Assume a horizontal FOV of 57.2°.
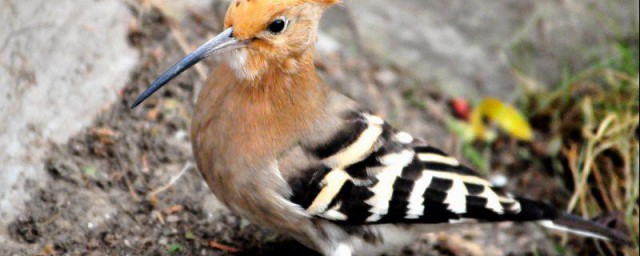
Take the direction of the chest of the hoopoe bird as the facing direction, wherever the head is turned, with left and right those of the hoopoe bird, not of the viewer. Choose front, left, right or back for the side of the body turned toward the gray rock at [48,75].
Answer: front

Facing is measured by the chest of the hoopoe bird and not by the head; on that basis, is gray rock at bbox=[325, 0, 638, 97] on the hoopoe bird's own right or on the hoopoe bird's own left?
on the hoopoe bird's own right

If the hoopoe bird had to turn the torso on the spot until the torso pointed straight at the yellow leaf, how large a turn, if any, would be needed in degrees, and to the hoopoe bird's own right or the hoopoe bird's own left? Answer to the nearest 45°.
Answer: approximately 135° to the hoopoe bird's own right

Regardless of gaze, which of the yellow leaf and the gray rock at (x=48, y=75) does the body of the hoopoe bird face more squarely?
the gray rock

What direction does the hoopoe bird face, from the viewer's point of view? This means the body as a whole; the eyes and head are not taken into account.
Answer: to the viewer's left
